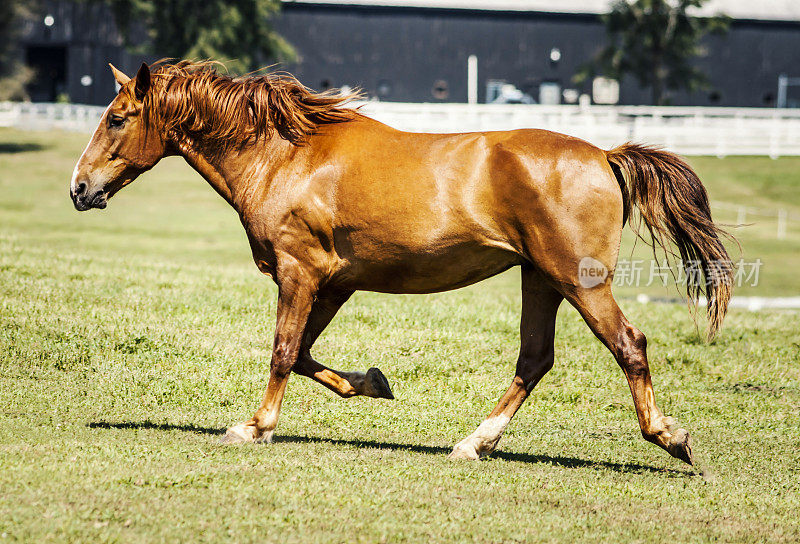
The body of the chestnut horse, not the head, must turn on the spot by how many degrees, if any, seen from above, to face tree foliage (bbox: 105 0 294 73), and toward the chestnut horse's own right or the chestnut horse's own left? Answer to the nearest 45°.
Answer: approximately 90° to the chestnut horse's own right

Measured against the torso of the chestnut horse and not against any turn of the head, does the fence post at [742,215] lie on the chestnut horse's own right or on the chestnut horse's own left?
on the chestnut horse's own right

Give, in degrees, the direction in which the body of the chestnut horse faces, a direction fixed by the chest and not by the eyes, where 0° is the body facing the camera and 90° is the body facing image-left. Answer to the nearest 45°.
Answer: approximately 90°

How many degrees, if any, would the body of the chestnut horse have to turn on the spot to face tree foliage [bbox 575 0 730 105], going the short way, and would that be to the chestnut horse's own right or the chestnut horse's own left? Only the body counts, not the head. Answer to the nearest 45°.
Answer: approximately 90° to the chestnut horse's own right

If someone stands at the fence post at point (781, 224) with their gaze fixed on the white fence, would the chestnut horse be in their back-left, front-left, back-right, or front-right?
back-left
